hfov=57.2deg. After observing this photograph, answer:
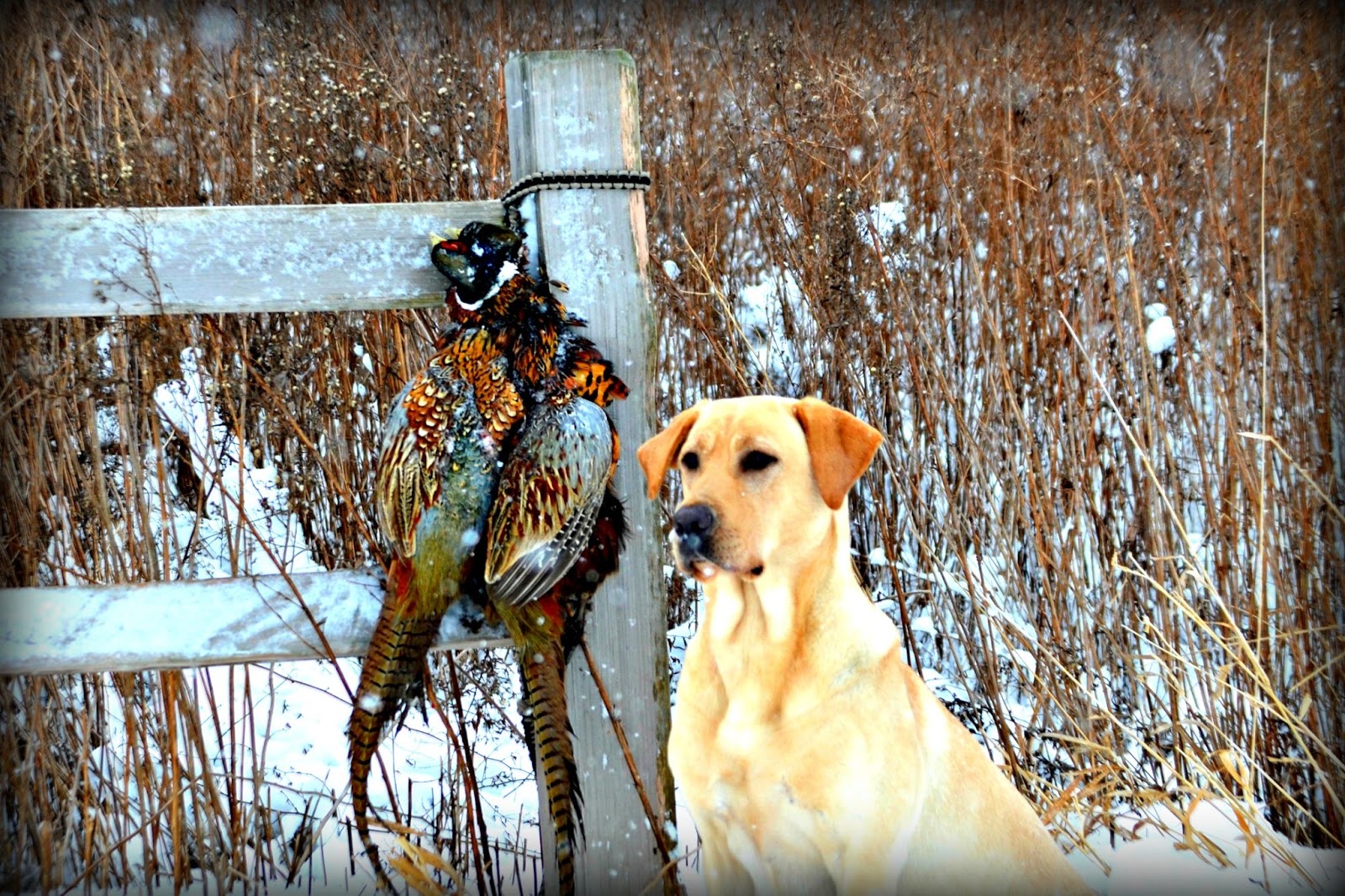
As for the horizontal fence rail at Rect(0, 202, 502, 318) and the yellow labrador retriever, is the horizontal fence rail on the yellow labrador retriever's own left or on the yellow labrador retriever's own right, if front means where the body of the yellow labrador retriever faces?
on the yellow labrador retriever's own right

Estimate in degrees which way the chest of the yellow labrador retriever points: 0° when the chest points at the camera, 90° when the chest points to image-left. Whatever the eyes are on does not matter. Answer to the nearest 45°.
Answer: approximately 45°
